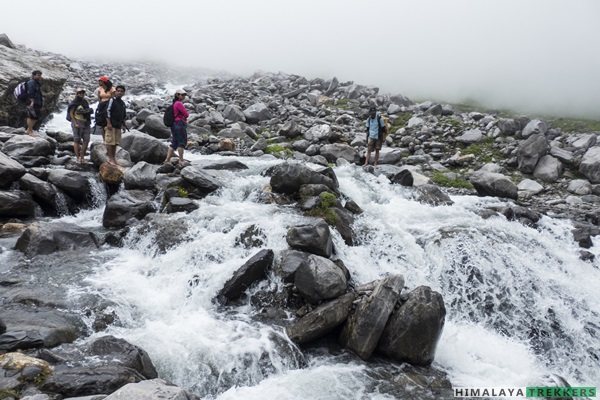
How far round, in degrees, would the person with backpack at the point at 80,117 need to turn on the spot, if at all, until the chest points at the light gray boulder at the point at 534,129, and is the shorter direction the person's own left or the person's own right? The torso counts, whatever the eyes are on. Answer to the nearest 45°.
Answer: approximately 90° to the person's own left

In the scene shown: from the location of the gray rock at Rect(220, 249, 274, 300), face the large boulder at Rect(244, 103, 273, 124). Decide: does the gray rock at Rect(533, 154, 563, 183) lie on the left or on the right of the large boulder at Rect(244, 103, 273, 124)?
right

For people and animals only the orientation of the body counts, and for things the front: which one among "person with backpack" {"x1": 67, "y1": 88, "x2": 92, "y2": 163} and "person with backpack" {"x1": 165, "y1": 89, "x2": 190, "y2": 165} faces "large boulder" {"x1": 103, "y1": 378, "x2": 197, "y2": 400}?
"person with backpack" {"x1": 67, "y1": 88, "x2": 92, "y2": 163}

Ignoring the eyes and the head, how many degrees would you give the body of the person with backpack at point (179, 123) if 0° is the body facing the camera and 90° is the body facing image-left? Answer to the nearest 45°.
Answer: approximately 270°

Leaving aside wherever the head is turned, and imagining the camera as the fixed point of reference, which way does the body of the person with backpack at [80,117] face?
toward the camera

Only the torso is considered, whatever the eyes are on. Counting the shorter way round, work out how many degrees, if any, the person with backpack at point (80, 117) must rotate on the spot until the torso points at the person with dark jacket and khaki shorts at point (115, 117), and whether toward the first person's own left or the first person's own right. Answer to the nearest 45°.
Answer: approximately 45° to the first person's own left

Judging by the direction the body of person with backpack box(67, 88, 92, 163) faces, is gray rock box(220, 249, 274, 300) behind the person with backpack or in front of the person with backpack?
in front

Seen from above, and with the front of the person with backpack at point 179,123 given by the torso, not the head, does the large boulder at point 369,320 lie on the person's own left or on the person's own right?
on the person's own right

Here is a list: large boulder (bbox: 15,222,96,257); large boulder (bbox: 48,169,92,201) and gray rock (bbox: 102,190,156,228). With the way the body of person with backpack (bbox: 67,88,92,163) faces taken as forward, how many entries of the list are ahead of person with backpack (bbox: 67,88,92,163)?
3

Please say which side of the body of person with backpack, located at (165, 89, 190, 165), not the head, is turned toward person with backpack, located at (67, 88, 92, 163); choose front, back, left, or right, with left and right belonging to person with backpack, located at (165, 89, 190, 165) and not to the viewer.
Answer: back

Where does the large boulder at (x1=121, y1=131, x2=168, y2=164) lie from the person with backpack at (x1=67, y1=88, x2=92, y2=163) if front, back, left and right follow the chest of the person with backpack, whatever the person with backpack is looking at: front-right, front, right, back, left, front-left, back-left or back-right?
left

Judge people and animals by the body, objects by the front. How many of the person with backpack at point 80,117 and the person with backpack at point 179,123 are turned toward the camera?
1

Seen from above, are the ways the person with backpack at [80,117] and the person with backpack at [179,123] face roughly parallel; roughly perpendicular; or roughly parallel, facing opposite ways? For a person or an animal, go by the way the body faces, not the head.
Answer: roughly perpendicular

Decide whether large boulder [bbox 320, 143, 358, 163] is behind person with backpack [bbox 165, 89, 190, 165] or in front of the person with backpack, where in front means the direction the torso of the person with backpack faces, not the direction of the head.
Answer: in front
